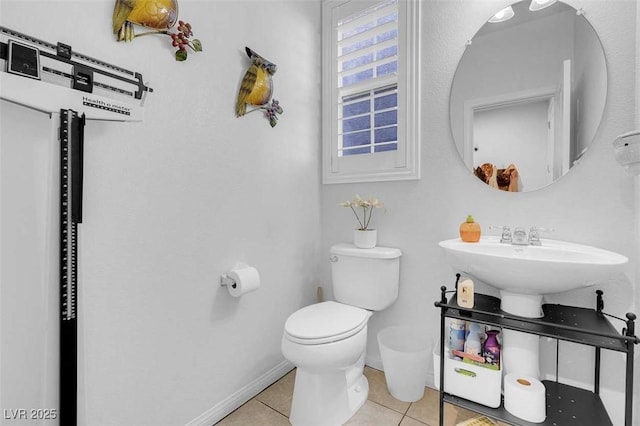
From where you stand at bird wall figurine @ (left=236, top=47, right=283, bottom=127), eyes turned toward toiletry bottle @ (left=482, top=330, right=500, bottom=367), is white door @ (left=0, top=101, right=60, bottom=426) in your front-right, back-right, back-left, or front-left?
back-right

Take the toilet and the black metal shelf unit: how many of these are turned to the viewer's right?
0

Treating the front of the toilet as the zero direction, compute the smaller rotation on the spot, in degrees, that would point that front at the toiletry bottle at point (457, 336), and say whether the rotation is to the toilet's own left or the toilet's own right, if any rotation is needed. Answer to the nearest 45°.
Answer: approximately 135° to the toilet's own left

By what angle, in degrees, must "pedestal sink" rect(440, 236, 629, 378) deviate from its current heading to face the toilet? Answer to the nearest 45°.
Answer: approximately 45° to its right

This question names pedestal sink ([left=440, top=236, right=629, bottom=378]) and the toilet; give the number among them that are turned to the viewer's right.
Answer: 0

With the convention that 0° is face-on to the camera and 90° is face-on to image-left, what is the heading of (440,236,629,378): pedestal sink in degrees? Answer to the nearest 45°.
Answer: approximately 45°
